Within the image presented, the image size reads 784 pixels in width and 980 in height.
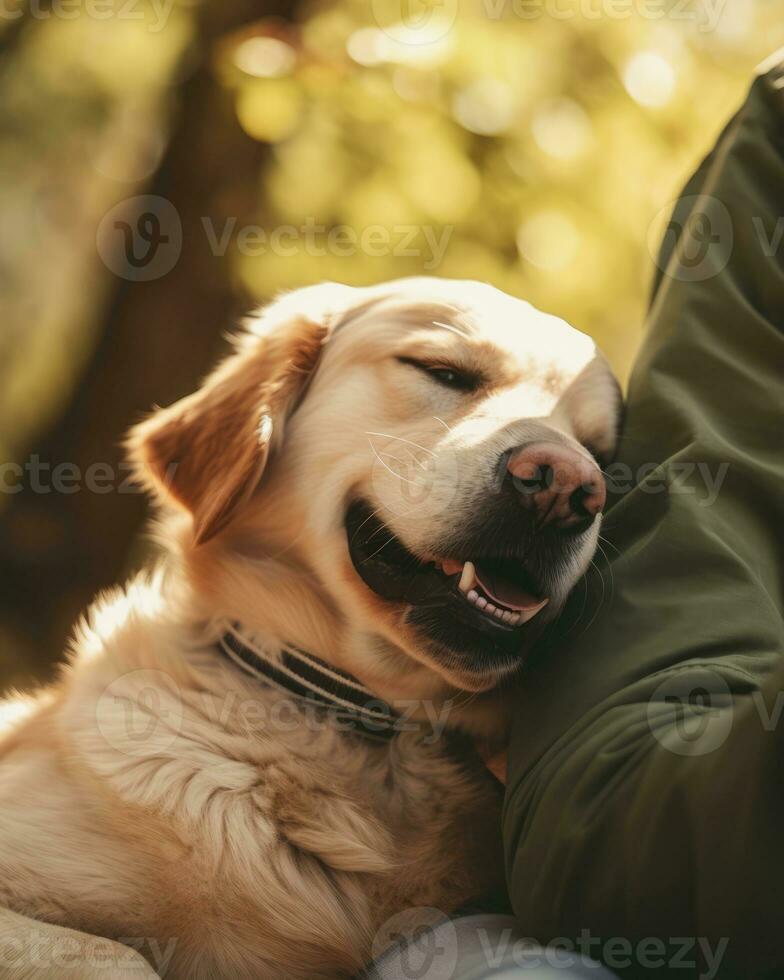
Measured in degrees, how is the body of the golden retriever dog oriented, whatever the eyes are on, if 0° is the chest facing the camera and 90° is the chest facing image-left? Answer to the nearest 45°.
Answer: approximately 315°
